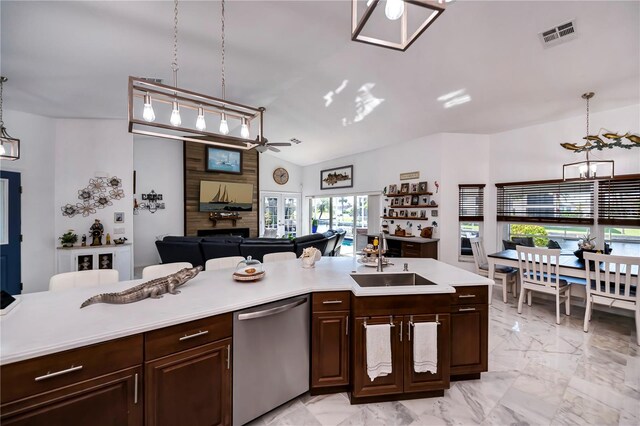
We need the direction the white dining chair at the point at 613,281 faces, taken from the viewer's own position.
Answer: facing away from the viewer

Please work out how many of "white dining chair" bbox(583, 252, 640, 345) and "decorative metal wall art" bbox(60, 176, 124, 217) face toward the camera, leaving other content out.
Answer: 1

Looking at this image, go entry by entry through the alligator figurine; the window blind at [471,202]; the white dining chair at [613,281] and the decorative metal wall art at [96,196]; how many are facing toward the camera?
2

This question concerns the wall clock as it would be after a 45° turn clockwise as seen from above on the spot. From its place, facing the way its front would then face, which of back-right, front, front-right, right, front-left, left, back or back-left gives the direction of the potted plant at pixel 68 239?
front

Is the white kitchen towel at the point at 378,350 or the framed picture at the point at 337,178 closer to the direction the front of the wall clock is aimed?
the white kitchen towel

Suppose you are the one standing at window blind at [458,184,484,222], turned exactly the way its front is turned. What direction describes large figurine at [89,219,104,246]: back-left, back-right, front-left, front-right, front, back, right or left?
front-right

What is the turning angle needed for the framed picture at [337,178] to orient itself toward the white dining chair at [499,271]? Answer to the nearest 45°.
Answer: approximately 90° to its left

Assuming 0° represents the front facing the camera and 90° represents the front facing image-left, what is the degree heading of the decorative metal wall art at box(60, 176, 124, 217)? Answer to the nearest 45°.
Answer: approximately 0°

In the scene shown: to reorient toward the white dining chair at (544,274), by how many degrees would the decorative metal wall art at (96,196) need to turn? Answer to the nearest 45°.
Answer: approximately 45° to its left

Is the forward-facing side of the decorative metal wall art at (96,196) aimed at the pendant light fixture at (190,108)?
yes

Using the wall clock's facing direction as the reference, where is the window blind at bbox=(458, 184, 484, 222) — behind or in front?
in front

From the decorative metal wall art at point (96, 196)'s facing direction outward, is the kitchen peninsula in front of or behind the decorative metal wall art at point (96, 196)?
in front

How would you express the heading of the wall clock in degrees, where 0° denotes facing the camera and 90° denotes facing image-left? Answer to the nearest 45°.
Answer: approximately 0°
